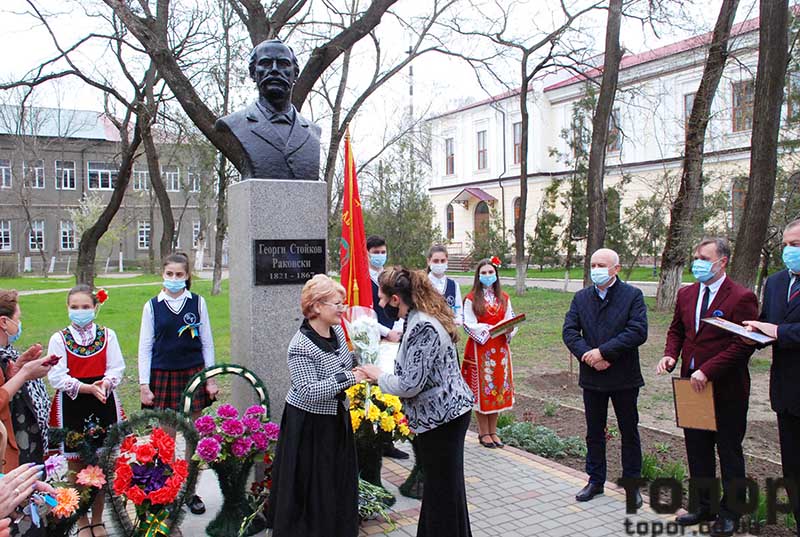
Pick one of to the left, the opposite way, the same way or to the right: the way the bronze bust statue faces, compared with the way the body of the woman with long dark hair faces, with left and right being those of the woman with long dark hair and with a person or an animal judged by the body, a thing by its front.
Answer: to the left

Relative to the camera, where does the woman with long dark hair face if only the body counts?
to the viewer's left

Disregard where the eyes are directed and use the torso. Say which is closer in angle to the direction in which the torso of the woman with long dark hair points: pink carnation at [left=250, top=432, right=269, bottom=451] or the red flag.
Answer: the pink carnation

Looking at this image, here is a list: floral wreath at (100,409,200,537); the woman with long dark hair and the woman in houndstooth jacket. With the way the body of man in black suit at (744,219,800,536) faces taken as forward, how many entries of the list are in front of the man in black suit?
3

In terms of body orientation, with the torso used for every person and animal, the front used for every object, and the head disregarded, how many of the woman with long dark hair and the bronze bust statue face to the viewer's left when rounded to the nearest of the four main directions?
1

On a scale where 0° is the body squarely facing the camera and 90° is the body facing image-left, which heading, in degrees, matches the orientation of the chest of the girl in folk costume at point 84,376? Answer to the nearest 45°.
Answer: approximately 0°
